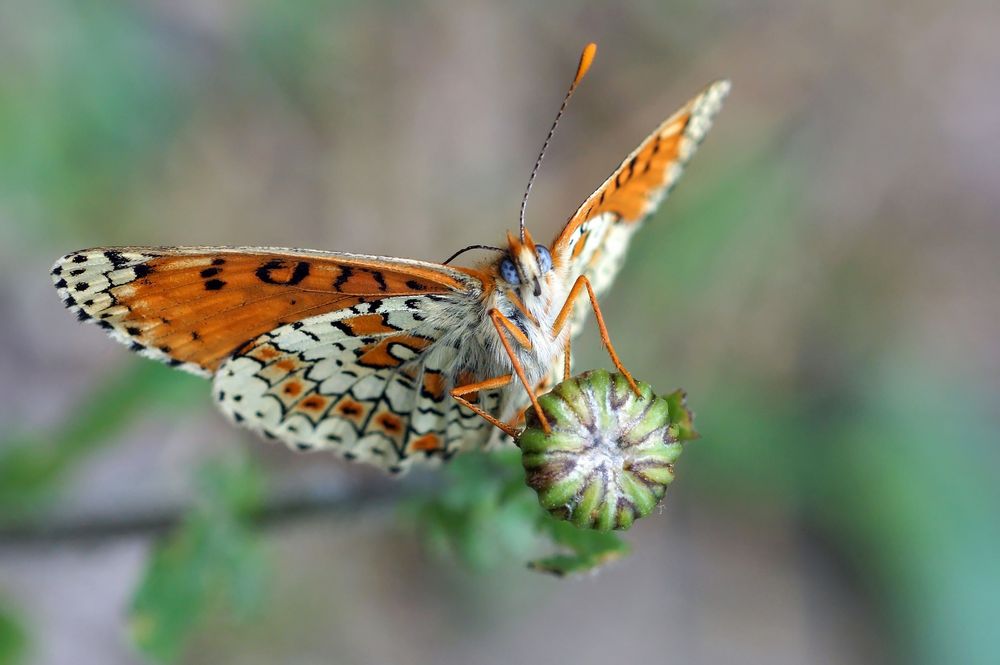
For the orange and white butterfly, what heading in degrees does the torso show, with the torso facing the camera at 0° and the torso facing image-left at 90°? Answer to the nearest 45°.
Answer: approximately 315°
